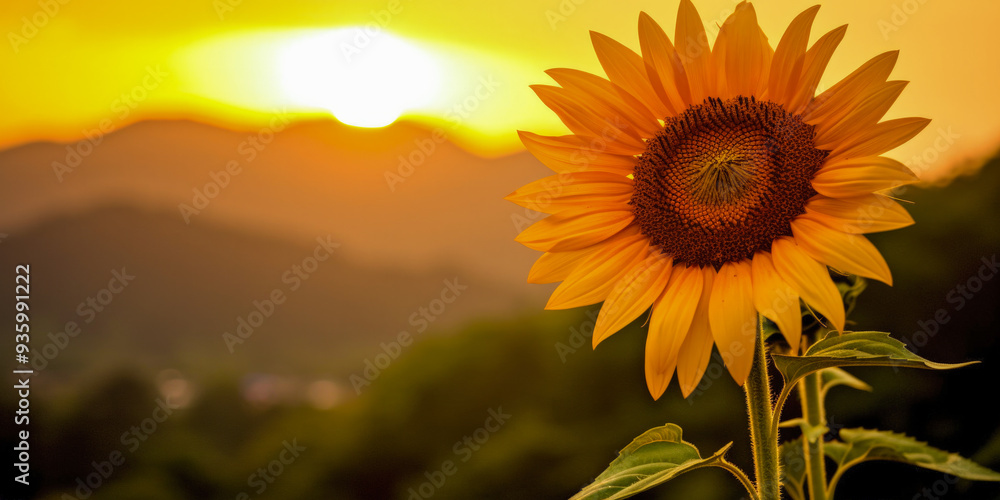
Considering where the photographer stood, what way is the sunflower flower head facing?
facing the viewer
